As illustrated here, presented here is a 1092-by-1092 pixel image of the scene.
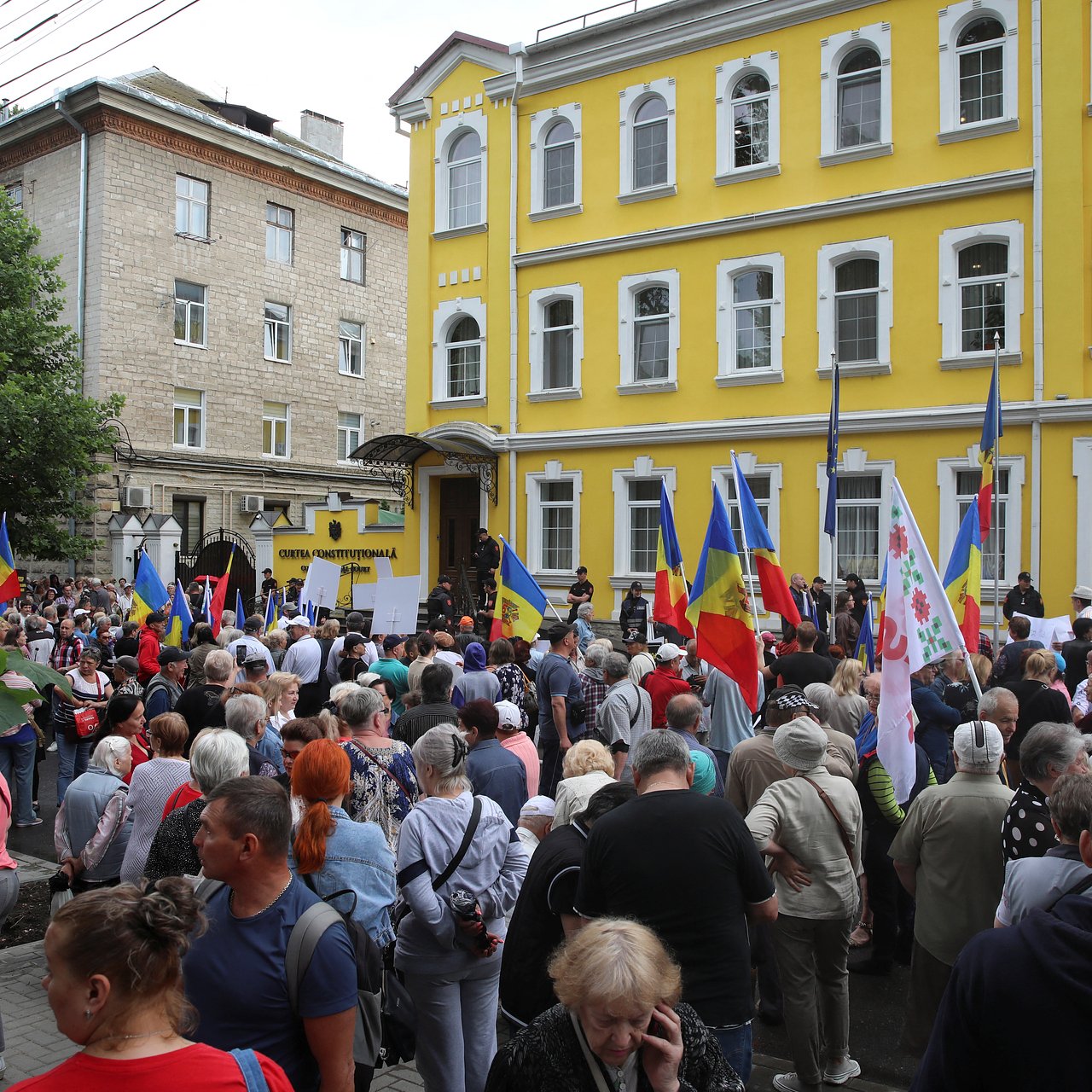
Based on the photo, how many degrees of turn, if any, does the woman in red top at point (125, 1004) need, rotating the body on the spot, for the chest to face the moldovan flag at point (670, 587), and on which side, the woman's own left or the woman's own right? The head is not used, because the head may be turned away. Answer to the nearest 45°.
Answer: approximately 90° to the woman's own right

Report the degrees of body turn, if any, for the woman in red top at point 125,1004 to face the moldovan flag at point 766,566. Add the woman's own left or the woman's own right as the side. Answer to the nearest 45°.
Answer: approximately 90° to the woman's own right

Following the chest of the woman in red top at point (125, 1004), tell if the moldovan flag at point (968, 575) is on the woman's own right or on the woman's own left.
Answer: on the woman's own right

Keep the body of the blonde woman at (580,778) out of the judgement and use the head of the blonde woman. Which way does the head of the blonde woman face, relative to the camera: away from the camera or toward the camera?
away from the camera

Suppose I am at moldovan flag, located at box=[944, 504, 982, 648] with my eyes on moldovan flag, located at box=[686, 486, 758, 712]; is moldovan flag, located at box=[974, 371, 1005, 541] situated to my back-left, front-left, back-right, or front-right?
back-right

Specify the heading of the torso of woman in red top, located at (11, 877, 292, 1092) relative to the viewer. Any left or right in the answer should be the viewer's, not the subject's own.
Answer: facing away from the viewer and to the left of the viewer

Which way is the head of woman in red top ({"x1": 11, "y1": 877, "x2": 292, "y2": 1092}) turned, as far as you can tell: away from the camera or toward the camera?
away from the camera

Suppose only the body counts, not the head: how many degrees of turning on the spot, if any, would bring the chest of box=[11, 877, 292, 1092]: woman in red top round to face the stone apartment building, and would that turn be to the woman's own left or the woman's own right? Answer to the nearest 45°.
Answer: approximately 45° to the woman's own right

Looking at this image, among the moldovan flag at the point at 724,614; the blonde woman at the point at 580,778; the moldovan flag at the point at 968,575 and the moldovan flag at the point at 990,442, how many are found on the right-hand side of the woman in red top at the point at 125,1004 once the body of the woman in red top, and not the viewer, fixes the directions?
4

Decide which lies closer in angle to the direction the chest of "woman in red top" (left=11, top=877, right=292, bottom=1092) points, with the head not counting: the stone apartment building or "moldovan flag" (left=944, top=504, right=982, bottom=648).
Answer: the stone apartment building

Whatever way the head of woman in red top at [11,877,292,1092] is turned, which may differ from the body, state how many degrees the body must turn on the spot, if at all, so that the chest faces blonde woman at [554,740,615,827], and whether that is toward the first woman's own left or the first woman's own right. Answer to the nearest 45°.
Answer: approximately 90° to the first woman's own right
